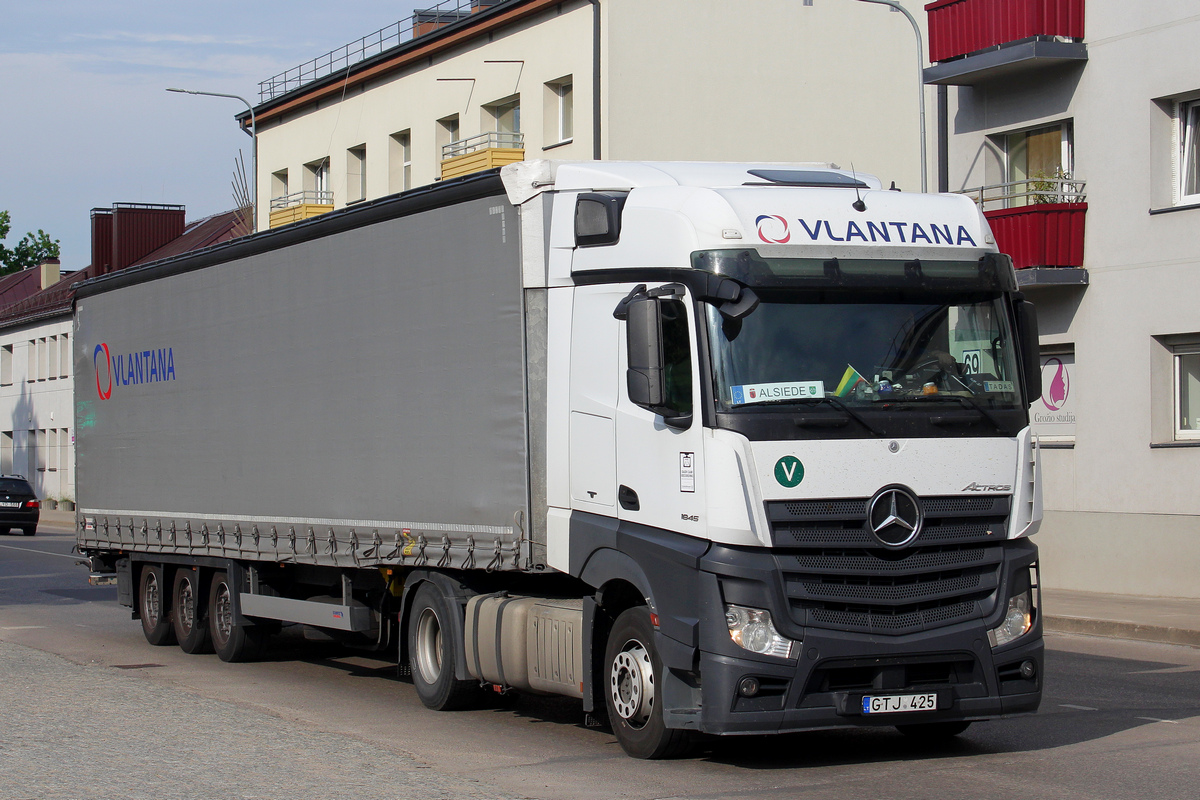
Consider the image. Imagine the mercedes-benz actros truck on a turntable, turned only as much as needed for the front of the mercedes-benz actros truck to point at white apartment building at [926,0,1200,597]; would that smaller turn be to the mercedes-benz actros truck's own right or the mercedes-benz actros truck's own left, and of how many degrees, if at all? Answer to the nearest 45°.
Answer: approximately 90° to the mercedes-benz actros truck's own left

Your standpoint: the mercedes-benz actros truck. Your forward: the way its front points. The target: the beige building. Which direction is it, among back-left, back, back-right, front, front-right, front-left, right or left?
back-left

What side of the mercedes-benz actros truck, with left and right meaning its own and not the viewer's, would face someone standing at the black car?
back

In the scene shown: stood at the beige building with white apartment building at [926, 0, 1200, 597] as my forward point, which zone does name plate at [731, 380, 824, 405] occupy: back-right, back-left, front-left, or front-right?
front-right

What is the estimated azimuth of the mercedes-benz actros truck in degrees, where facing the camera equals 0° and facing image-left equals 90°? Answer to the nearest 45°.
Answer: approximately 315°

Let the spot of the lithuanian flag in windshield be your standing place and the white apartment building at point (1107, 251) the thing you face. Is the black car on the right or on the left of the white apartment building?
left

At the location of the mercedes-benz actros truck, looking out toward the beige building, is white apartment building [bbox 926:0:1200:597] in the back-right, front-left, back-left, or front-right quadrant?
front-right
